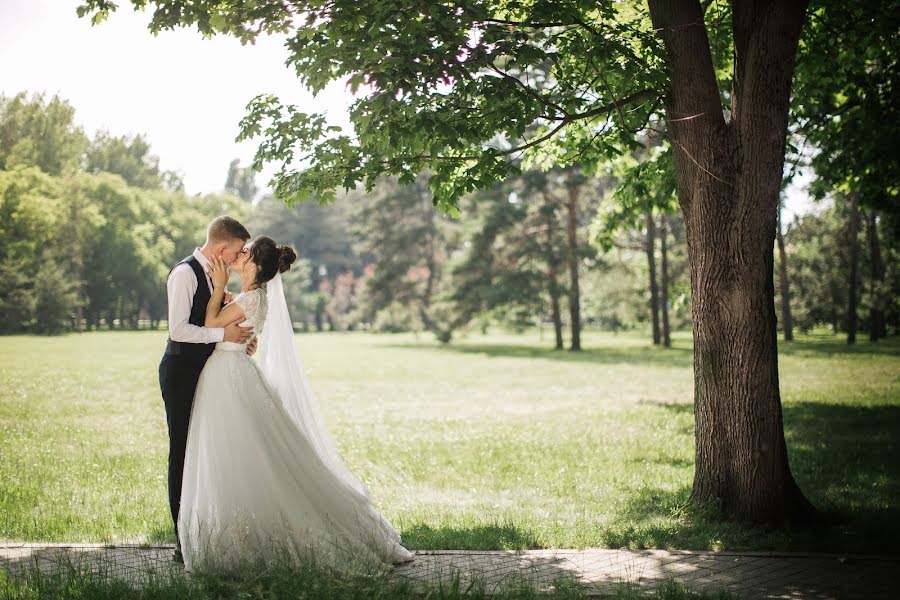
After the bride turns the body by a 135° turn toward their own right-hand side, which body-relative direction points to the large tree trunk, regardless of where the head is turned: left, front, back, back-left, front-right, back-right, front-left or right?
front-right

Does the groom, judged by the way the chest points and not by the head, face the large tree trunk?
yes

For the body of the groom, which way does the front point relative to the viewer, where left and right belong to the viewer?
facing to the right of the viewer

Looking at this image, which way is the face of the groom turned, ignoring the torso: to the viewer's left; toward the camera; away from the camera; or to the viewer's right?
to the viewer's right

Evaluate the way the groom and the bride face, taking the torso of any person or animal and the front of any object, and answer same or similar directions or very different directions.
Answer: very different directions

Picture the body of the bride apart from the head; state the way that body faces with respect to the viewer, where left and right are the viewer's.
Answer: facing to the left of the viewer
